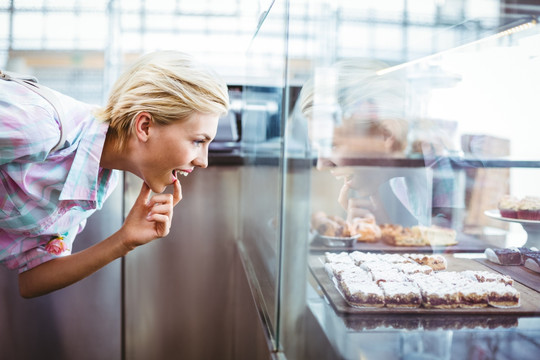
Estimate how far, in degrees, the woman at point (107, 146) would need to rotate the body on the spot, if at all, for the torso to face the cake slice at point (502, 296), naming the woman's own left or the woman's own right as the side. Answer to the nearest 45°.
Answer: approximately 45° to the woman's own right

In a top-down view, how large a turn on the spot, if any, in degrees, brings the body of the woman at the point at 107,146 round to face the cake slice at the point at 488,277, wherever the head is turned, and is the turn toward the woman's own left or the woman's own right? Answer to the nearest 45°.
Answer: approximately 45° to the woman's own right

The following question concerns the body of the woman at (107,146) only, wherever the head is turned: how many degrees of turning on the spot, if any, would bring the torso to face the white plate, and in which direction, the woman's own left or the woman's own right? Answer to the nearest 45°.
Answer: approximately 45° to the woman's own right

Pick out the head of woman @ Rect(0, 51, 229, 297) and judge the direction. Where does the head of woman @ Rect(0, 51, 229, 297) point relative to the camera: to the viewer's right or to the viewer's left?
to the viewer's right

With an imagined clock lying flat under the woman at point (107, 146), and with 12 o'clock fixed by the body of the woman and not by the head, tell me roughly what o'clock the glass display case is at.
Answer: The glass display case is roughly at 1 o'clock from the woman.

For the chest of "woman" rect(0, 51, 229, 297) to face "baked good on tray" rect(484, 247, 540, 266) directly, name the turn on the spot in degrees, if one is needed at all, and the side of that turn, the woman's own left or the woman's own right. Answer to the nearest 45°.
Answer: approximately 45° to the woman's own right

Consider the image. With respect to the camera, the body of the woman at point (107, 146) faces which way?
to the viewer's right
